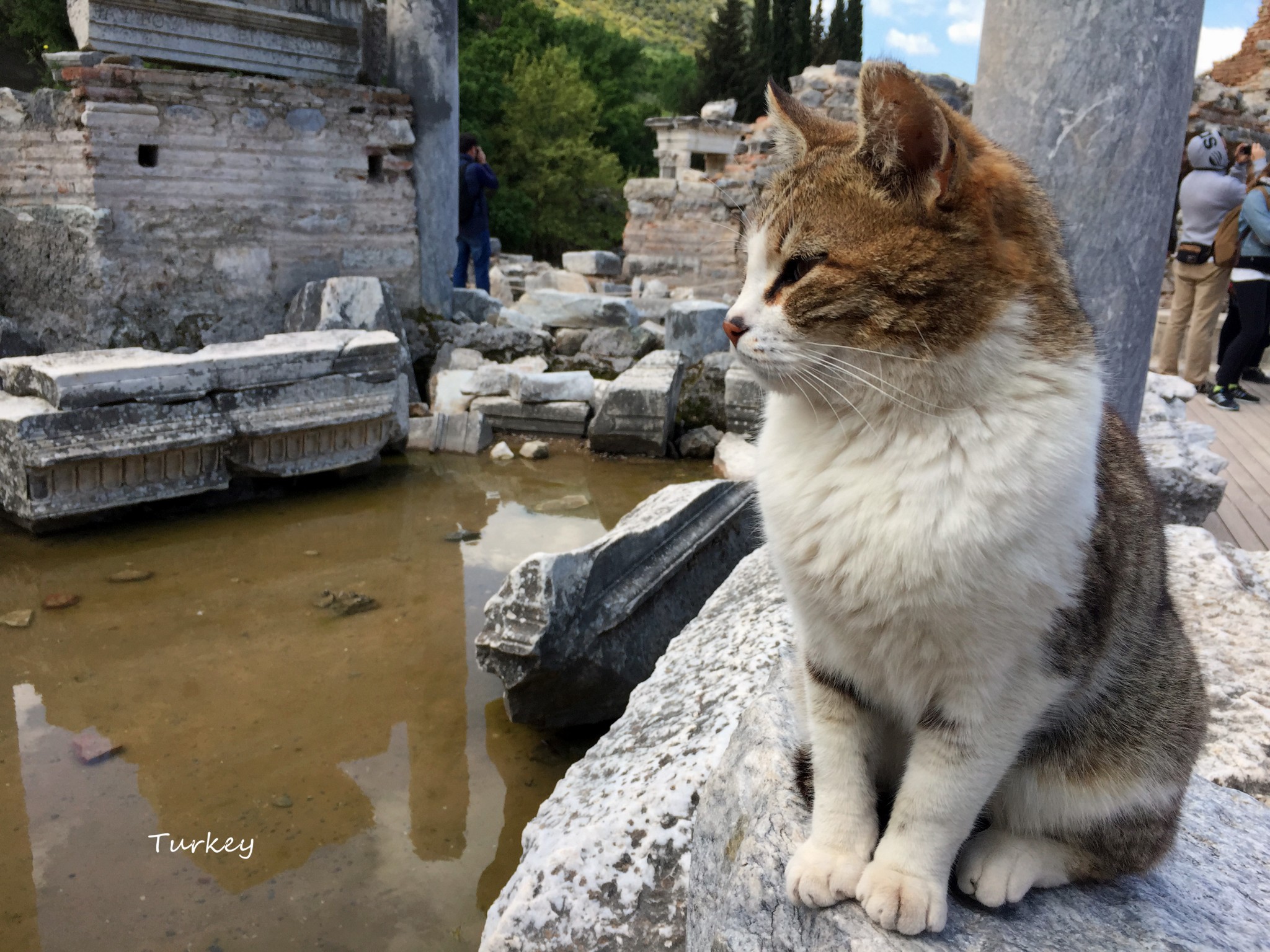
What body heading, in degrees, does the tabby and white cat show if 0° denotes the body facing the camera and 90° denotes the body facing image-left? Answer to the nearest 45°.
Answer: approximately 45°

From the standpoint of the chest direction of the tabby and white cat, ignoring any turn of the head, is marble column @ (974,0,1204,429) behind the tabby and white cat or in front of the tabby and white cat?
behind

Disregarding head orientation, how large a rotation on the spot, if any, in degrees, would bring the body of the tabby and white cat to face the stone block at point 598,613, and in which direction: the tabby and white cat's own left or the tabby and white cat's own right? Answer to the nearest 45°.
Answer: approximately 90° to the tabby and white cat's own right

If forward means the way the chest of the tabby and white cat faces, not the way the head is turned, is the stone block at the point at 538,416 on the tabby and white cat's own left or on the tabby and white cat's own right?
on the tabby and white cat's own right

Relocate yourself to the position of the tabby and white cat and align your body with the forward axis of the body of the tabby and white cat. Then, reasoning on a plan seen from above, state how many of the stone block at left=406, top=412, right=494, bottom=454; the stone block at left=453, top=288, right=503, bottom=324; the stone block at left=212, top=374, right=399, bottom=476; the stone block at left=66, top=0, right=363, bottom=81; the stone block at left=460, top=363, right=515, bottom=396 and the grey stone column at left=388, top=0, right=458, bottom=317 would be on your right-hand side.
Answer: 6

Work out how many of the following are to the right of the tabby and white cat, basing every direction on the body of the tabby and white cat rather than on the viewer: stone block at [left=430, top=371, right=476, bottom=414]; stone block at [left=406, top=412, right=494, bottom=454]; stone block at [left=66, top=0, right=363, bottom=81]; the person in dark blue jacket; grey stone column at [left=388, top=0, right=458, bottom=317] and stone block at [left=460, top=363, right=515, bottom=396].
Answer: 6

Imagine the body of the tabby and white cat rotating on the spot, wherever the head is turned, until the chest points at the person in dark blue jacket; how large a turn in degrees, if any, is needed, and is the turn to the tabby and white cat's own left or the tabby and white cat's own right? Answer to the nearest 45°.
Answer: approximately 90° to the tabby and white cat's own right

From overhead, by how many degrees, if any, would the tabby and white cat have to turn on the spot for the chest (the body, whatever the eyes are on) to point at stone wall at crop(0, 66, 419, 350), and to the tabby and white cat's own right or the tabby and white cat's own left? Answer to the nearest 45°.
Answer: approximately 90° to the tabby and white cat's own right

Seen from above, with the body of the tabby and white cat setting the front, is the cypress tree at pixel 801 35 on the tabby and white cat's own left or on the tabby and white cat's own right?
on the tabby and white cat's own right

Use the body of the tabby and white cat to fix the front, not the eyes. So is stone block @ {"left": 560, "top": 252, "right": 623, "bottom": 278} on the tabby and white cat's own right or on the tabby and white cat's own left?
on the tabby and white cat's own right

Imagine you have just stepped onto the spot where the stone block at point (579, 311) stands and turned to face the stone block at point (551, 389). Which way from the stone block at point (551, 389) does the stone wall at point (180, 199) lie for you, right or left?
right
